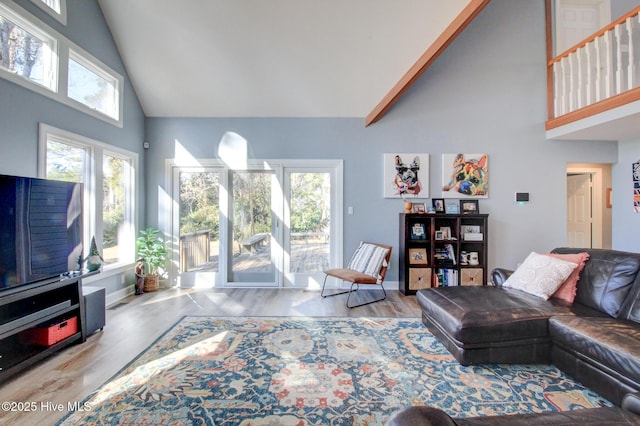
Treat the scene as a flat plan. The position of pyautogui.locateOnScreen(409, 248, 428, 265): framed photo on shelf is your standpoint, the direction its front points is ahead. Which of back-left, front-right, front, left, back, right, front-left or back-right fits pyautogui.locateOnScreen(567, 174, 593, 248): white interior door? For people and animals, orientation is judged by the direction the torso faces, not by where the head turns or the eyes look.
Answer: back-left

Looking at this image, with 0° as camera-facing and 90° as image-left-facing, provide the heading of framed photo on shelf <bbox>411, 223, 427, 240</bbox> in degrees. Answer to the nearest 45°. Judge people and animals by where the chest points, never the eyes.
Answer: approximately 0°

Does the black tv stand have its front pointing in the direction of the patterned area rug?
yes

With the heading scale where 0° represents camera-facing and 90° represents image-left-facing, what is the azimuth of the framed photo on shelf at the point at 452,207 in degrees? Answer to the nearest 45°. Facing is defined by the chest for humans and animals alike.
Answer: approximately 0°

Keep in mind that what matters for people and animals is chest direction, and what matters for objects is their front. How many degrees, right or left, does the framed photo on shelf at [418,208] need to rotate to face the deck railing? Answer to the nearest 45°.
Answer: approximately 90° to its right

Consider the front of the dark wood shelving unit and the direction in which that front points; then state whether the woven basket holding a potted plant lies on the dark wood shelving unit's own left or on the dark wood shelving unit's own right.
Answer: on the dark wood shelving unit's own right
